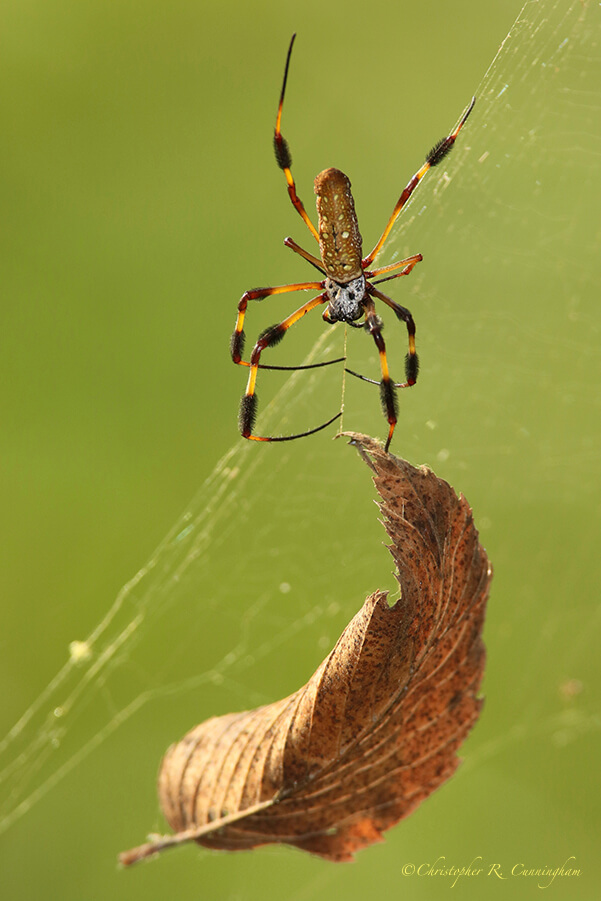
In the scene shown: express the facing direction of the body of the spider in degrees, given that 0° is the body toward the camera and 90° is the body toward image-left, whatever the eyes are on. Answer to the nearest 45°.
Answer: approximately 0°
